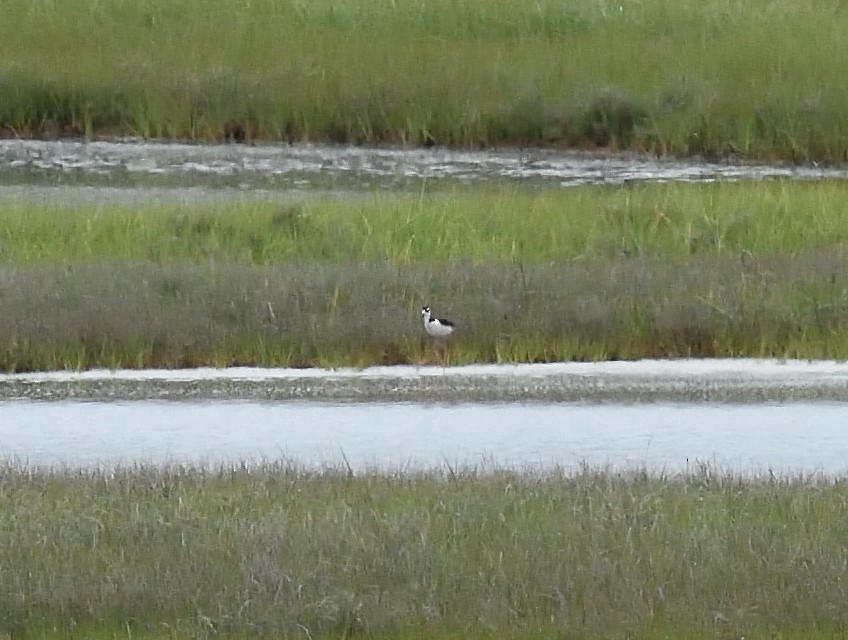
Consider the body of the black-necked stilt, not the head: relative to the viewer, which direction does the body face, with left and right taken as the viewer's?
facing to the left of the viewer
